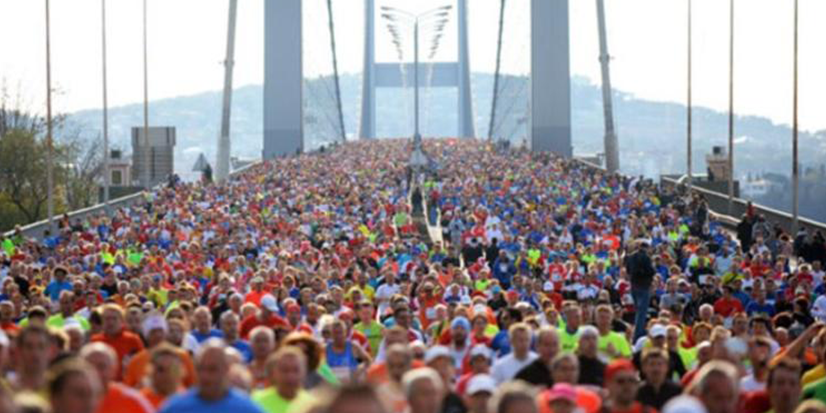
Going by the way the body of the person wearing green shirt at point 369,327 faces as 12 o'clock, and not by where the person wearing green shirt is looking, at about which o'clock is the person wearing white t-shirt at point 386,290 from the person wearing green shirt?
The person wearing white t-shirt is roughly at 6 o'clock from the person wearing green shirt.

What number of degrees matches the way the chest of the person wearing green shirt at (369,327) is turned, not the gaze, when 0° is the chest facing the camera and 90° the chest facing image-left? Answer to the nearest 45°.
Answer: approximately 0°

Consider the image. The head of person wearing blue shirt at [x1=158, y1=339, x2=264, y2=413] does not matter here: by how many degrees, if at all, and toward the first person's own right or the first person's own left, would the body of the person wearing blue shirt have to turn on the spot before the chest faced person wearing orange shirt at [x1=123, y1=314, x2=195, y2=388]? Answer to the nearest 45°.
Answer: approximately 180°

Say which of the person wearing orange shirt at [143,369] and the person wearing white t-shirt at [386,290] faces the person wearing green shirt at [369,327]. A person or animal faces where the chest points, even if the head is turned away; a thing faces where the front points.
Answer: the person wearing white t-shirt

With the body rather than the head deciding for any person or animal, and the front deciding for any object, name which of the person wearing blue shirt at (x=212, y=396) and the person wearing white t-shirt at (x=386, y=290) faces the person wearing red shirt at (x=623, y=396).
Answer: the person wearing white t-shirt

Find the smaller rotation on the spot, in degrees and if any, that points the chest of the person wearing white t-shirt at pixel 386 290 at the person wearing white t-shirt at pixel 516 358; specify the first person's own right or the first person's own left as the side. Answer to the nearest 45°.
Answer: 0° — they already face them

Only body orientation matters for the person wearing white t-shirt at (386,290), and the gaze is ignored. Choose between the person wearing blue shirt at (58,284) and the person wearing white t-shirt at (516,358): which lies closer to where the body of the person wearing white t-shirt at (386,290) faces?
the person wearing white t-shirt

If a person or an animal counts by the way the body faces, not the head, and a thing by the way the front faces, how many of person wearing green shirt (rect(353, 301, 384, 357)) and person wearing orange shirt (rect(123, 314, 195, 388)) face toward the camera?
2

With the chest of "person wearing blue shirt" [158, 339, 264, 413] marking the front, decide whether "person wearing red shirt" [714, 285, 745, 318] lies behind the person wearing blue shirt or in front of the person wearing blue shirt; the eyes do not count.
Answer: behind

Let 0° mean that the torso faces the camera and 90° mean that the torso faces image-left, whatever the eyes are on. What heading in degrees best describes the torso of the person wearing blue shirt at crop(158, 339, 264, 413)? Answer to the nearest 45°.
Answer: approximately 0°
